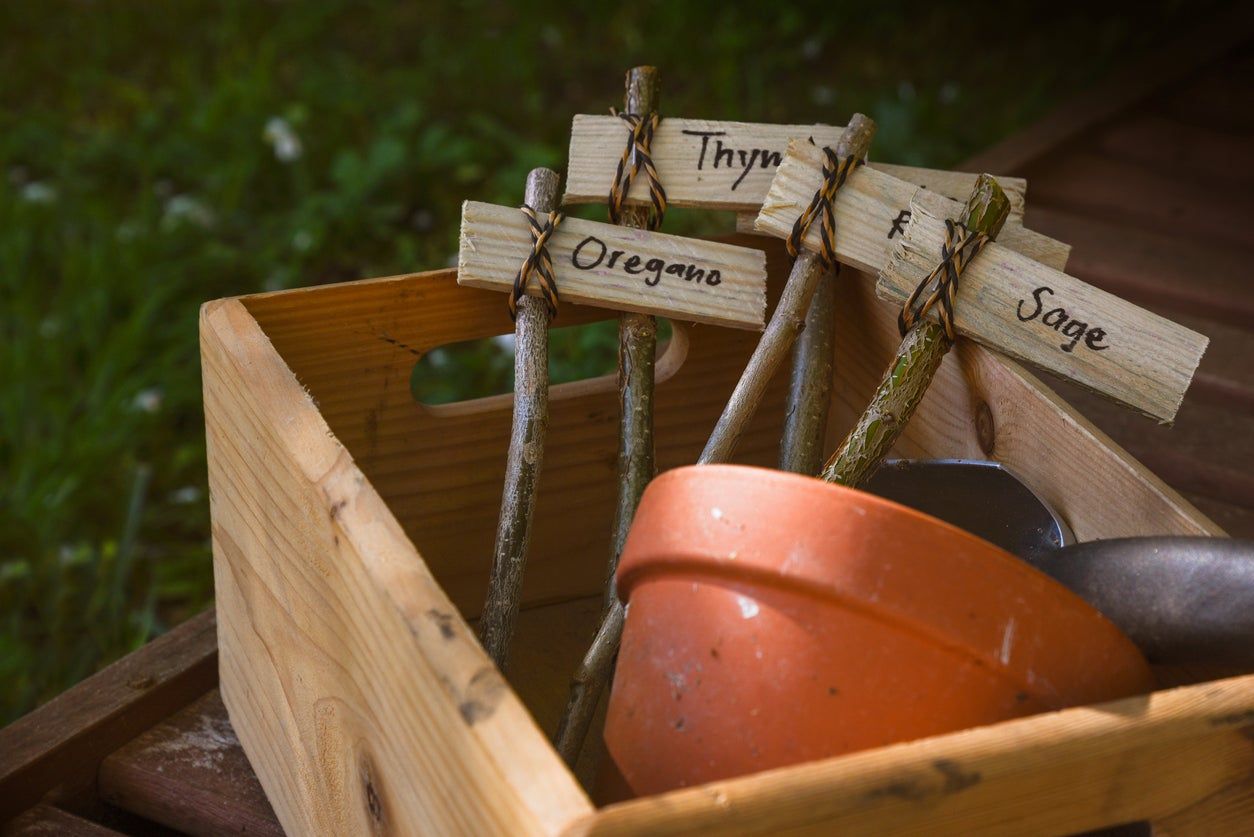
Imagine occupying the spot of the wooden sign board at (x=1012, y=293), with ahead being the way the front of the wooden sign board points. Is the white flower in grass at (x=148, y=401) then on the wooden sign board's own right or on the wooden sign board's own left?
on the wooden sign board's own right

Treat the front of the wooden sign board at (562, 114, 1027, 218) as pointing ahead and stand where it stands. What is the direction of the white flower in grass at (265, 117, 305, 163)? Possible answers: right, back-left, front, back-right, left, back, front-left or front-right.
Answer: back-right

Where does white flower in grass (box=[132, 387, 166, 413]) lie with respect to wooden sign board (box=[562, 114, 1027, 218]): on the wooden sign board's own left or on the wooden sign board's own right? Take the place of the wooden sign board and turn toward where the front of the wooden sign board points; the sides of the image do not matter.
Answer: on the wooden sign board's own right

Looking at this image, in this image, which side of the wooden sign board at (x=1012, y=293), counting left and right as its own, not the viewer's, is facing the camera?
front

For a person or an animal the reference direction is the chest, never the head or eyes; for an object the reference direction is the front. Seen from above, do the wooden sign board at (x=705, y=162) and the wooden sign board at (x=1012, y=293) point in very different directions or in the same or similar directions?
same or similar directions

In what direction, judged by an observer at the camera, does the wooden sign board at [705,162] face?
facing the viewer

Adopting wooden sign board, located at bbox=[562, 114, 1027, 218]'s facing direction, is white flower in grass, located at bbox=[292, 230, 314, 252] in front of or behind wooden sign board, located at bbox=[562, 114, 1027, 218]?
behind
